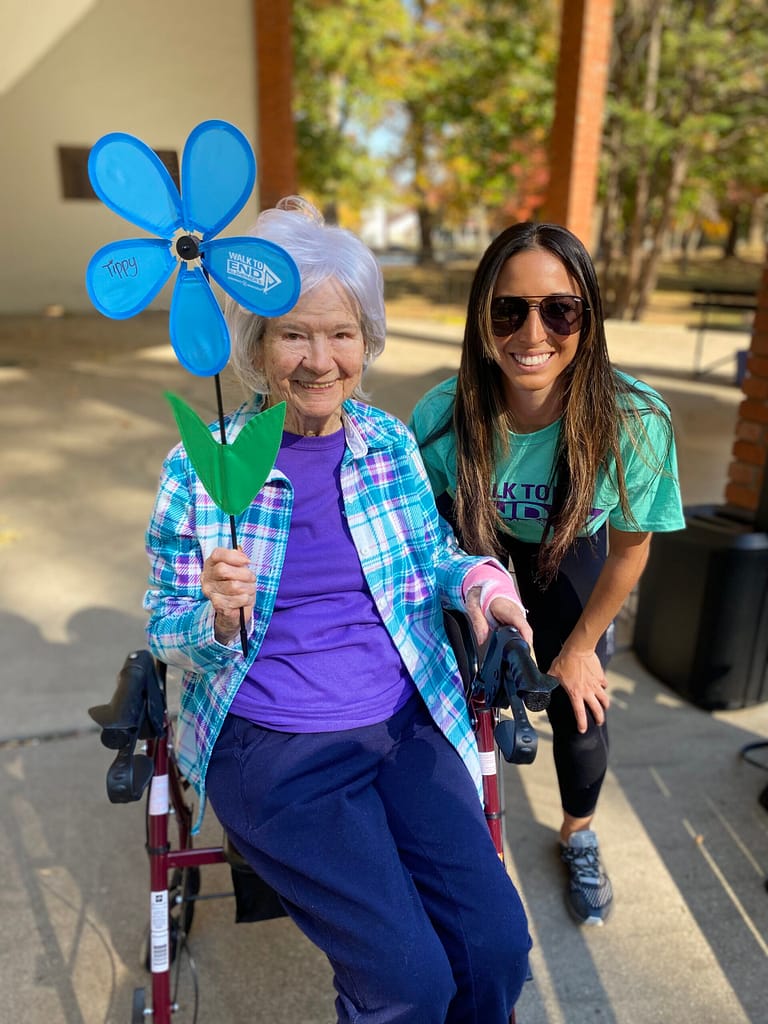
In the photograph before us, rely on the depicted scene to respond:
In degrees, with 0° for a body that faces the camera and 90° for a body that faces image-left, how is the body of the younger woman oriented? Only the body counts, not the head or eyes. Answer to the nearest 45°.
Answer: approximately 0°

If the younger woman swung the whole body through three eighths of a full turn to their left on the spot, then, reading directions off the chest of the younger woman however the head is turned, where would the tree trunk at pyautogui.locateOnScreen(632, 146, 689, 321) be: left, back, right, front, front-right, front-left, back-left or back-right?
front-left

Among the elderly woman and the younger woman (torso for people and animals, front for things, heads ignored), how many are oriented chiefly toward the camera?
2

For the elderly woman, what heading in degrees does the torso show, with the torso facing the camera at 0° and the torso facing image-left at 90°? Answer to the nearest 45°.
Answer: approximately 0°

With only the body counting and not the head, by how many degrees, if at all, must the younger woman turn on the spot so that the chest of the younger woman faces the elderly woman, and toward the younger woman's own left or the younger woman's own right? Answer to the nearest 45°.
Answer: approximately 45° to the younger woman's own right

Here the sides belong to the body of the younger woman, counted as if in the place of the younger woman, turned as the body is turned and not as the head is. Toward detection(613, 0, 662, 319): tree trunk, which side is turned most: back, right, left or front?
back

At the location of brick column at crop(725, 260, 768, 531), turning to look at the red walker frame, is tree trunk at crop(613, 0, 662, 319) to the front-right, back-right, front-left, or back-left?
back-right

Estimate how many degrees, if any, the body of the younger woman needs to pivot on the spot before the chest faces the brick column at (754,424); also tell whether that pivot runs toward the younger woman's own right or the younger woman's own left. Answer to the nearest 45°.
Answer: approximately 135° to the younger woman's own left
